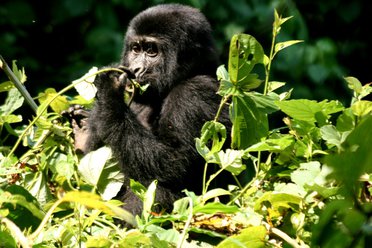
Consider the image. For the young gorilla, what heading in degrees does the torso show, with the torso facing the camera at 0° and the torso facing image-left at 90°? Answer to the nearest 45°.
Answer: approximately 45°

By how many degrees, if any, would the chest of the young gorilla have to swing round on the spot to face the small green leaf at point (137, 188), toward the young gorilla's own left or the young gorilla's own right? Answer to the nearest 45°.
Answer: approximately 45° to the young gorilla's own left
